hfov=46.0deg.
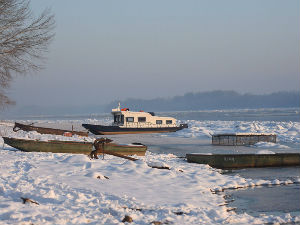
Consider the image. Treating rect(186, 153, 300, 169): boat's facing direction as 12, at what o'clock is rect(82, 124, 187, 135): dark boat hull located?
The dark boat hull is roughly at 2 o'clock from the boat.

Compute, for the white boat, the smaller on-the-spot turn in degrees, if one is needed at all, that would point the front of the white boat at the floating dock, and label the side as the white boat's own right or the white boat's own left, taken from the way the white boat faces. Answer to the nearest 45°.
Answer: approximately 135° to the white boat's own left

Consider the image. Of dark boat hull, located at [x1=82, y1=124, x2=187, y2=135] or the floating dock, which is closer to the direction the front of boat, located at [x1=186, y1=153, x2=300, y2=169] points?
the dark boat hull

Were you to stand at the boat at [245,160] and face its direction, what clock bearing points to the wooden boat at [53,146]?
The wooden boat is roughly at 12 o'clock from the boat.

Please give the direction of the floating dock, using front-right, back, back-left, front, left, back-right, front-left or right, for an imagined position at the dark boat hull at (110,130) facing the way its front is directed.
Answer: back-left

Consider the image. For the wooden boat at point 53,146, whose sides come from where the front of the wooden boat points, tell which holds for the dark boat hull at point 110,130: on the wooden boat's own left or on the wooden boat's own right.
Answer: on the wooden boat's own right

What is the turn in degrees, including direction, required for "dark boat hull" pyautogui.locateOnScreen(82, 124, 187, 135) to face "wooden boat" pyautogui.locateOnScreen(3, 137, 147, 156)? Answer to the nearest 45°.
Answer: approximately 90° to its left

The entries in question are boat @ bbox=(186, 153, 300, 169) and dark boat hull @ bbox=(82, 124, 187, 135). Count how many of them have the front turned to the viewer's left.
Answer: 2

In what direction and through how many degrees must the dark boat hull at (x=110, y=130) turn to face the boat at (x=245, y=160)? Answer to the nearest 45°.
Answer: approximately 90° to its left

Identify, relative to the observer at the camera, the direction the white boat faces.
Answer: facing to the left of the viewer

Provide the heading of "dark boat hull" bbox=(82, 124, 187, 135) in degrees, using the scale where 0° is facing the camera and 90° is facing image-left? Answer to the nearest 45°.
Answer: approximately 90°

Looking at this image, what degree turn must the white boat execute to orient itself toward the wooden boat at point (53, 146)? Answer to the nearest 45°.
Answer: approximately 90° to its left
